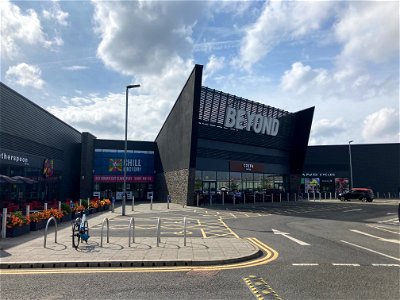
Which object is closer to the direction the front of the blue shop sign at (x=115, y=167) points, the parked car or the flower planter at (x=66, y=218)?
the flower planter

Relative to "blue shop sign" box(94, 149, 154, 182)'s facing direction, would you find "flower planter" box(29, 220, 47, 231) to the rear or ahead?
ahead

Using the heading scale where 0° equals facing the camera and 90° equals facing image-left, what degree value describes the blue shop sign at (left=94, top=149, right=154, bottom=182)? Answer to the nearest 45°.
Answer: approximately 0°

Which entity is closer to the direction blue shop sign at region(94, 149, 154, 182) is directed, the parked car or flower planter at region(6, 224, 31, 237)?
the flower planter

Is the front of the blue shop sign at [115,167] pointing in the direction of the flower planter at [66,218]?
yes

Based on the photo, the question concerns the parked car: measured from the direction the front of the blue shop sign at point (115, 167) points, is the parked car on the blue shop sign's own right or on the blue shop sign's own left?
on the blue shop sign's own left

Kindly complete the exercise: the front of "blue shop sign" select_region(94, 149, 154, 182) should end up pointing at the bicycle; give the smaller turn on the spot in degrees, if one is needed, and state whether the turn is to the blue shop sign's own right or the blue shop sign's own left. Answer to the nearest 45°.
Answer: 0° — it already faces it

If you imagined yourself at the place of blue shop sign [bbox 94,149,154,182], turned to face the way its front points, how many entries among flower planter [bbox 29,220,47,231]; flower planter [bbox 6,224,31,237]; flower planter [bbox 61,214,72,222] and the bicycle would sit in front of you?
4

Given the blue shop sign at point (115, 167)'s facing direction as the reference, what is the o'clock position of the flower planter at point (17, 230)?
The flower planter is roughly at 12 o'clock from the blue shop sign.
